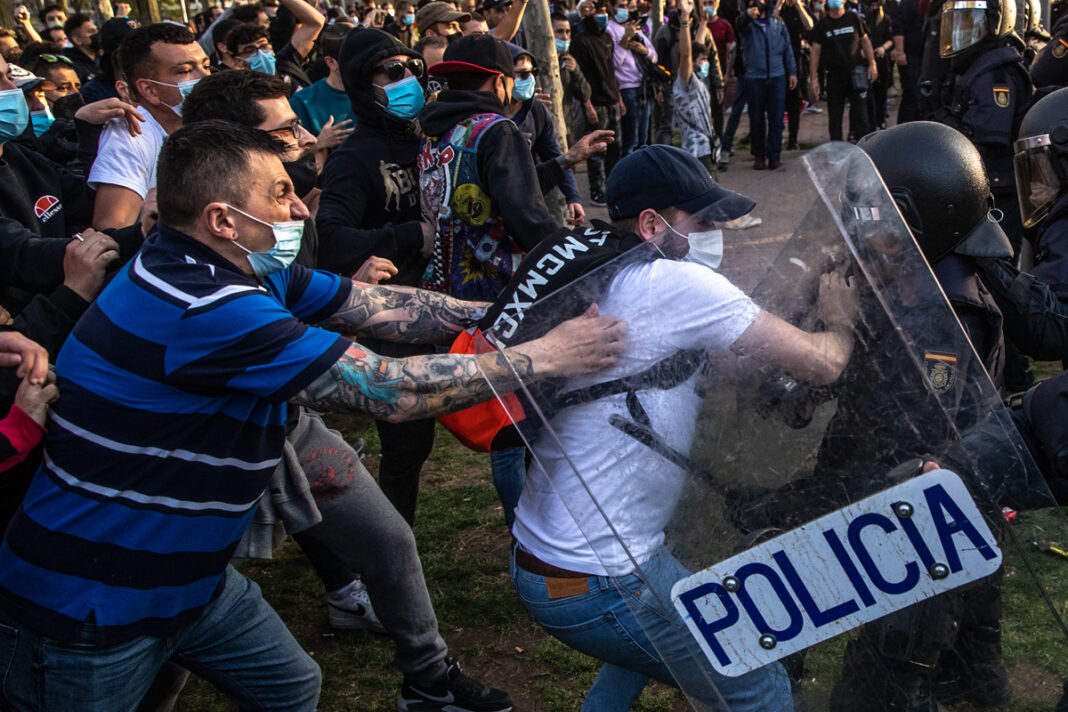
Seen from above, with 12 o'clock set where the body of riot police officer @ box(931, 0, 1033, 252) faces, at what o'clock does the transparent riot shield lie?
The transparent riot shield is roughly at 9 o'clock from the riot police officer.

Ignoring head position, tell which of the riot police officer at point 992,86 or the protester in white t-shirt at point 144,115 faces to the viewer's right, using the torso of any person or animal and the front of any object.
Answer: the protester in white t-shirt

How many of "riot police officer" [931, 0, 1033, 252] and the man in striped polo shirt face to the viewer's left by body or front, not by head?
1

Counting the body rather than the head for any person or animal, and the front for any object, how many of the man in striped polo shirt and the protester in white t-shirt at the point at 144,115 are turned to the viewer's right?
2

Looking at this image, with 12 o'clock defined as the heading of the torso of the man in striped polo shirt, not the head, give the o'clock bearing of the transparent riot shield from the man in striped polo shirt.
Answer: The transparent riot shield is roughly at 1 o'clock from the man in striped polo shirt.

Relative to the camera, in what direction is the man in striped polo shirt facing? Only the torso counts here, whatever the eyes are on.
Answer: to the viewer's right

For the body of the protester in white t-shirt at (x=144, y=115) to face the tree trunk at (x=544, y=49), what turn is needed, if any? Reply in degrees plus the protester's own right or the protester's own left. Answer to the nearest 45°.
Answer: approximately 45° to the protester's own left

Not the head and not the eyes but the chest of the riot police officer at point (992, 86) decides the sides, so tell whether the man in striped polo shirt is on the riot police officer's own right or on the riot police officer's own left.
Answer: on the riot police officer's own left

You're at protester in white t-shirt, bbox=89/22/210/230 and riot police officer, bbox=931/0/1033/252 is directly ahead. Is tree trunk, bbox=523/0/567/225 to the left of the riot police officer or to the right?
left

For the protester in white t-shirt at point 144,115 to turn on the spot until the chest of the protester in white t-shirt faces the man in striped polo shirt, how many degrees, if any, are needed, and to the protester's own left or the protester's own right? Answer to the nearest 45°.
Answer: approximately 90° to the protester's own right

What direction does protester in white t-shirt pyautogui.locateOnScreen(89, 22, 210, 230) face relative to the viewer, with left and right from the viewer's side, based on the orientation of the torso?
facing to the right of the viewer

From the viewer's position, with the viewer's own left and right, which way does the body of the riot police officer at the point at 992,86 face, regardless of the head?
facing to the left of the viewer
